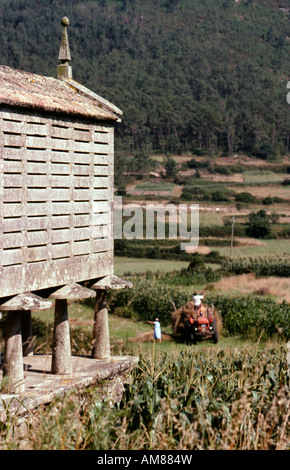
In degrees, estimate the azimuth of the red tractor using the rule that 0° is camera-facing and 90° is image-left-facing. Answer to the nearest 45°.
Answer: approximately 0°

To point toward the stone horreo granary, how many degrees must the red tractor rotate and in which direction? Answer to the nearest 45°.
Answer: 0° — it already faces it
